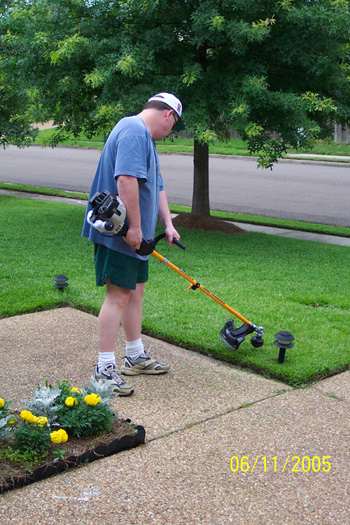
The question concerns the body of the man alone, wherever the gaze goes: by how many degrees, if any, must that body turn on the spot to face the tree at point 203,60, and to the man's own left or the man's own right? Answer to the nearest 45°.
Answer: approximately 90° to the man's own left

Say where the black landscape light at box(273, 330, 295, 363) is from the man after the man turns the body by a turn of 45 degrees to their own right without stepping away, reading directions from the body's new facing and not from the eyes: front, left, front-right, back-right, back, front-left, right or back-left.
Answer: front-left

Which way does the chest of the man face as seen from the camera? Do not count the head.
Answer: to the viewer's right

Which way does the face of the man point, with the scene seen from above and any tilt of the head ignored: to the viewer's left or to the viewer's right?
to the viewer's right

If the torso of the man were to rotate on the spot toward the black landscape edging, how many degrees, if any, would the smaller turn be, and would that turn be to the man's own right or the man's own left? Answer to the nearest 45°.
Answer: approximately 90° to the man's own right

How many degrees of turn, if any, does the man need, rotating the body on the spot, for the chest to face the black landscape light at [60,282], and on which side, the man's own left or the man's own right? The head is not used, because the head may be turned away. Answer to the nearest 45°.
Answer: approximately 90° to the man's own left

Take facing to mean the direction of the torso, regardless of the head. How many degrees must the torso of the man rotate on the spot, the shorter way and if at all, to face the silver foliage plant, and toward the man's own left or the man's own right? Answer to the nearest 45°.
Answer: approximately 135° to the man's own right
